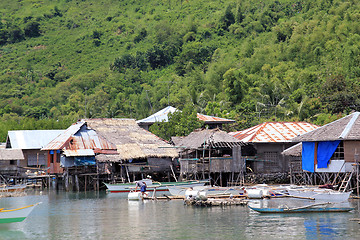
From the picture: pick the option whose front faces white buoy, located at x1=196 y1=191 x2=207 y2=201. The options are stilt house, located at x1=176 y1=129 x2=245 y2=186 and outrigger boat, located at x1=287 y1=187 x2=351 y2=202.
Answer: the stilt house

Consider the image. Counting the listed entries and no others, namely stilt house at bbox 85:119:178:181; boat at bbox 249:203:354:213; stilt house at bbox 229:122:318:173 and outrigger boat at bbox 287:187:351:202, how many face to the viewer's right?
1

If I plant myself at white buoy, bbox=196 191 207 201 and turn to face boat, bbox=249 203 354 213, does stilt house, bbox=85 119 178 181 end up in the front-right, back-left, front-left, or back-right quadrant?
back-left

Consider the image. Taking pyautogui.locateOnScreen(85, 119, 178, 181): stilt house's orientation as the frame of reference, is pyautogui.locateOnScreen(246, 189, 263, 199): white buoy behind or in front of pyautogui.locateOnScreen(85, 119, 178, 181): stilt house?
in front

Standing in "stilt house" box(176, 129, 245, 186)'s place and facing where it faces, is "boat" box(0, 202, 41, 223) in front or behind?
in front

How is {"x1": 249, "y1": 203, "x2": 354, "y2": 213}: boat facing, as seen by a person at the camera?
facing to the left of the viewer

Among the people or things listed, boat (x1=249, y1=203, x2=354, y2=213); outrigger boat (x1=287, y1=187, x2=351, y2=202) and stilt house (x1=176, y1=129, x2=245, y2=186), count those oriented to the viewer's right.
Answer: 1

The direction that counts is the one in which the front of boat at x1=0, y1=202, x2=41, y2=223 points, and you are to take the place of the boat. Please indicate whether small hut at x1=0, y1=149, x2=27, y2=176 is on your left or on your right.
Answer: on your left

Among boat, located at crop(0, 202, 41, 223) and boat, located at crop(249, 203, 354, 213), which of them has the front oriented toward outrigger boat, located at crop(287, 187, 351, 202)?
boat, located at crop(0, 202, 41, 223)

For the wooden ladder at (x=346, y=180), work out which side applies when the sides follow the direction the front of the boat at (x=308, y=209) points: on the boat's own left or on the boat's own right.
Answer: on the boat's own right

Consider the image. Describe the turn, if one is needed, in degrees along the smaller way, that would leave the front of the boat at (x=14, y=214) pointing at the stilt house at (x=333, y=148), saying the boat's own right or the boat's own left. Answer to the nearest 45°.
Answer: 0° — it already faces it

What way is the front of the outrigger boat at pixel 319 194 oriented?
to the viewer's right

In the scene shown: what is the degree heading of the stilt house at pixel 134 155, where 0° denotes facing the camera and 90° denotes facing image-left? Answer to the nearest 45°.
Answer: approximately 0°

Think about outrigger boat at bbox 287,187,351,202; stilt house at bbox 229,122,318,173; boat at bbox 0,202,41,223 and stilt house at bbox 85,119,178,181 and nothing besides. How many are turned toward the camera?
2
